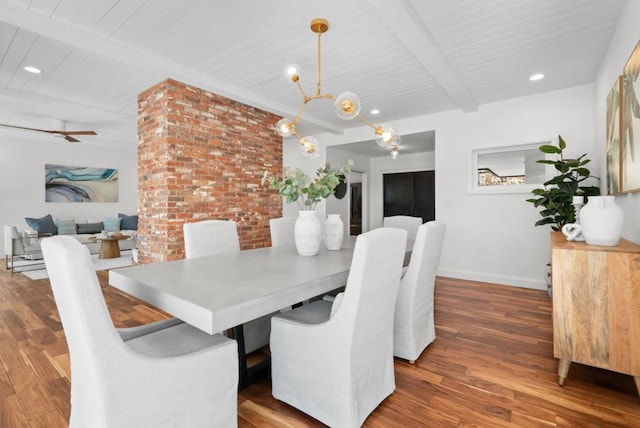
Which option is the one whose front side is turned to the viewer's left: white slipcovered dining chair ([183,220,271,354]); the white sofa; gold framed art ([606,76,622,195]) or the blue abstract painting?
the gold framed art

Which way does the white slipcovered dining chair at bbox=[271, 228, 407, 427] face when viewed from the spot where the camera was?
facing away from the viewer and to the left of the viewer

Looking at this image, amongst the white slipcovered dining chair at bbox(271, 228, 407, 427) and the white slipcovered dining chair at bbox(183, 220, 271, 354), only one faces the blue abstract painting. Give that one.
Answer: the white slipcovered dining chair at bbox(271, 228, 407, 427)

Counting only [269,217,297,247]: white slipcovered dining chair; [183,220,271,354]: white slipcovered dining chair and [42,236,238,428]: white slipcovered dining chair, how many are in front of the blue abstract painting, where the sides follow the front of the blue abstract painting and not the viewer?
3

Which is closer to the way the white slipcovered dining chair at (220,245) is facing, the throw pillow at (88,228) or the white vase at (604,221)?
the white vase
